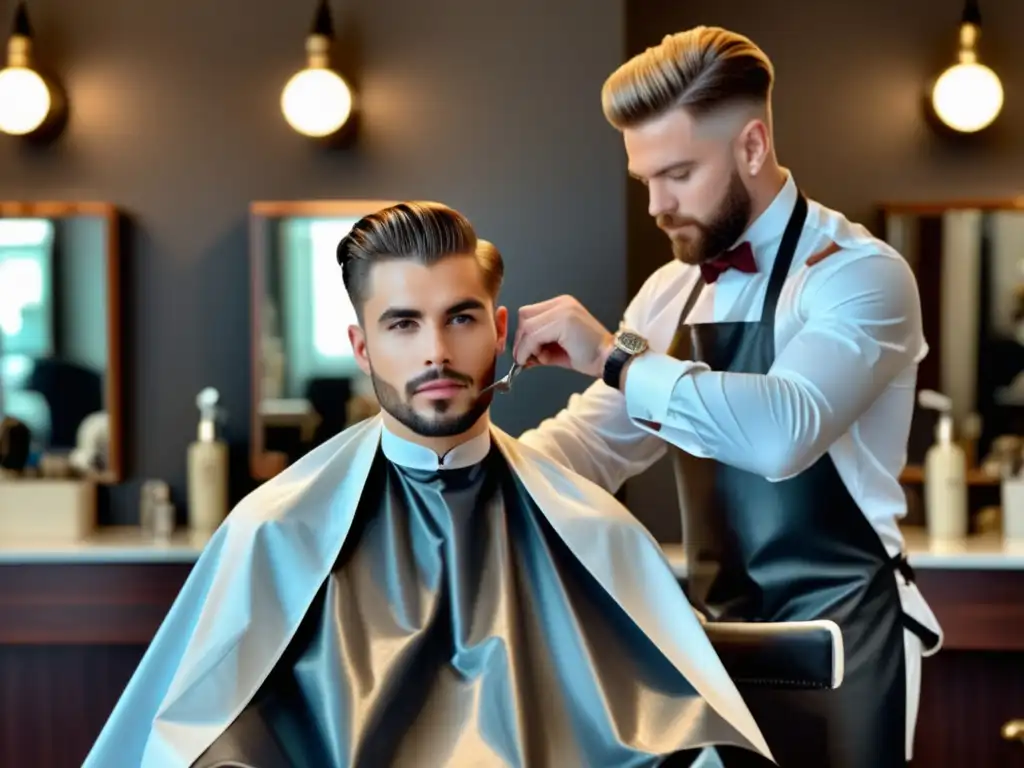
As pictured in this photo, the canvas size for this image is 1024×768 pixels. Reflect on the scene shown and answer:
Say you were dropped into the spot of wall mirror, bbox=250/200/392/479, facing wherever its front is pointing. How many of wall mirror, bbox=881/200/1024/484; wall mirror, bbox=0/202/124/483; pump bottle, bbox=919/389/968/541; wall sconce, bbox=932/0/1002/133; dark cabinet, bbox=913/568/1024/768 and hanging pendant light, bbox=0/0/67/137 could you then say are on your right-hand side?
2

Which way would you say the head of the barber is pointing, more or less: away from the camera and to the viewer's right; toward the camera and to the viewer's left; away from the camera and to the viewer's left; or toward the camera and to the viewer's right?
toward the camera and to the viewer's left

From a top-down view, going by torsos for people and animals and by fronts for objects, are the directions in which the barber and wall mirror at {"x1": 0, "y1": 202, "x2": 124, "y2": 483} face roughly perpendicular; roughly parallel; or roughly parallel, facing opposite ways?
roughly perpendicular

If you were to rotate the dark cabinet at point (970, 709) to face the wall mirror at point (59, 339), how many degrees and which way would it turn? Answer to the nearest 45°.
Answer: approximately 90° to its right

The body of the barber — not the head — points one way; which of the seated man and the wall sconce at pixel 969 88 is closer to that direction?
the seated man
